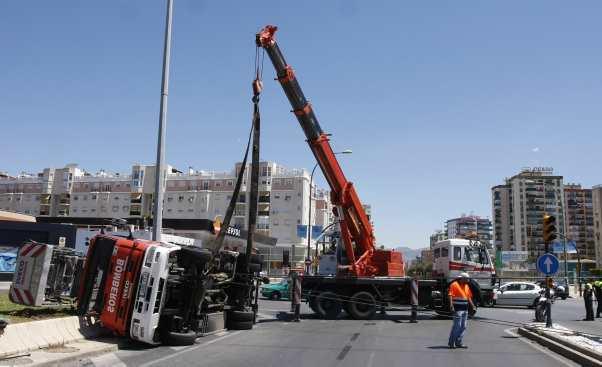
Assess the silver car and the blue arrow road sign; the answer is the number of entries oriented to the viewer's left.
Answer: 1

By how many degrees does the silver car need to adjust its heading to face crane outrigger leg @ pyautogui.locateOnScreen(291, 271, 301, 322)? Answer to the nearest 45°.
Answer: approximately 45° to its left

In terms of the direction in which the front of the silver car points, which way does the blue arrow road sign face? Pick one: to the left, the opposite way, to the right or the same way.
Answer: to the left

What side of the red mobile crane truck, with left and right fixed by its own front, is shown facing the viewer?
right

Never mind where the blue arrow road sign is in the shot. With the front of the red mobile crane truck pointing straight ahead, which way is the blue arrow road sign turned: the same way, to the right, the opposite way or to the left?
to the right

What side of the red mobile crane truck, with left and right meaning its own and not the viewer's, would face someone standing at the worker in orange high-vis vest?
right

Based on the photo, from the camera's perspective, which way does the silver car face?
to the viewer's left

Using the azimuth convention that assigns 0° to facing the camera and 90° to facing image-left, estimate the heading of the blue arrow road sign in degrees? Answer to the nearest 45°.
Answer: approximately 0°

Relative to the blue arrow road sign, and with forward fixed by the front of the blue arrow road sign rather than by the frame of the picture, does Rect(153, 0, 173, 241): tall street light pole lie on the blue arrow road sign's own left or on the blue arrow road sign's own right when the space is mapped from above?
on the blue arrow road sign's own right
